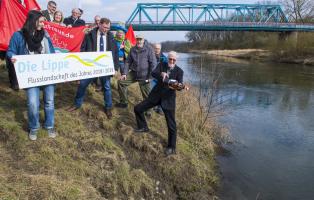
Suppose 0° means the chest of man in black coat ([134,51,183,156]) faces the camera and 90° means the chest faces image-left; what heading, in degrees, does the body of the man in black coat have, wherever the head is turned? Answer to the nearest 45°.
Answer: approximately 0°

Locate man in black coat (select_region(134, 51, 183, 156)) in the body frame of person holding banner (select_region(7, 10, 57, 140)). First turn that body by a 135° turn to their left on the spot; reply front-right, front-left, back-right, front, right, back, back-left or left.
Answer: front-right

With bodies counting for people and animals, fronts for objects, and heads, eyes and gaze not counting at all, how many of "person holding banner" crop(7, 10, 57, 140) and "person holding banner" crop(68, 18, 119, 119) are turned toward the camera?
2

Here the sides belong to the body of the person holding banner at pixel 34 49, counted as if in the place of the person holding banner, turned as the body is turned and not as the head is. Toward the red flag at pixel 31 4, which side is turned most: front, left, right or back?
back

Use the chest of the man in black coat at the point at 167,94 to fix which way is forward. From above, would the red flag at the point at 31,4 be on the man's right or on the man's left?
on the man's right

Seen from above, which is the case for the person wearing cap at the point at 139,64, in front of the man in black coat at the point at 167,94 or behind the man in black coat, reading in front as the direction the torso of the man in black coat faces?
behind

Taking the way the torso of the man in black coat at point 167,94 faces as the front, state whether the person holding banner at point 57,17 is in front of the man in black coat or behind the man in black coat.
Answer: behind

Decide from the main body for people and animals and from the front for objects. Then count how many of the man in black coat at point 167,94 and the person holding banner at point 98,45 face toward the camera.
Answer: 2
